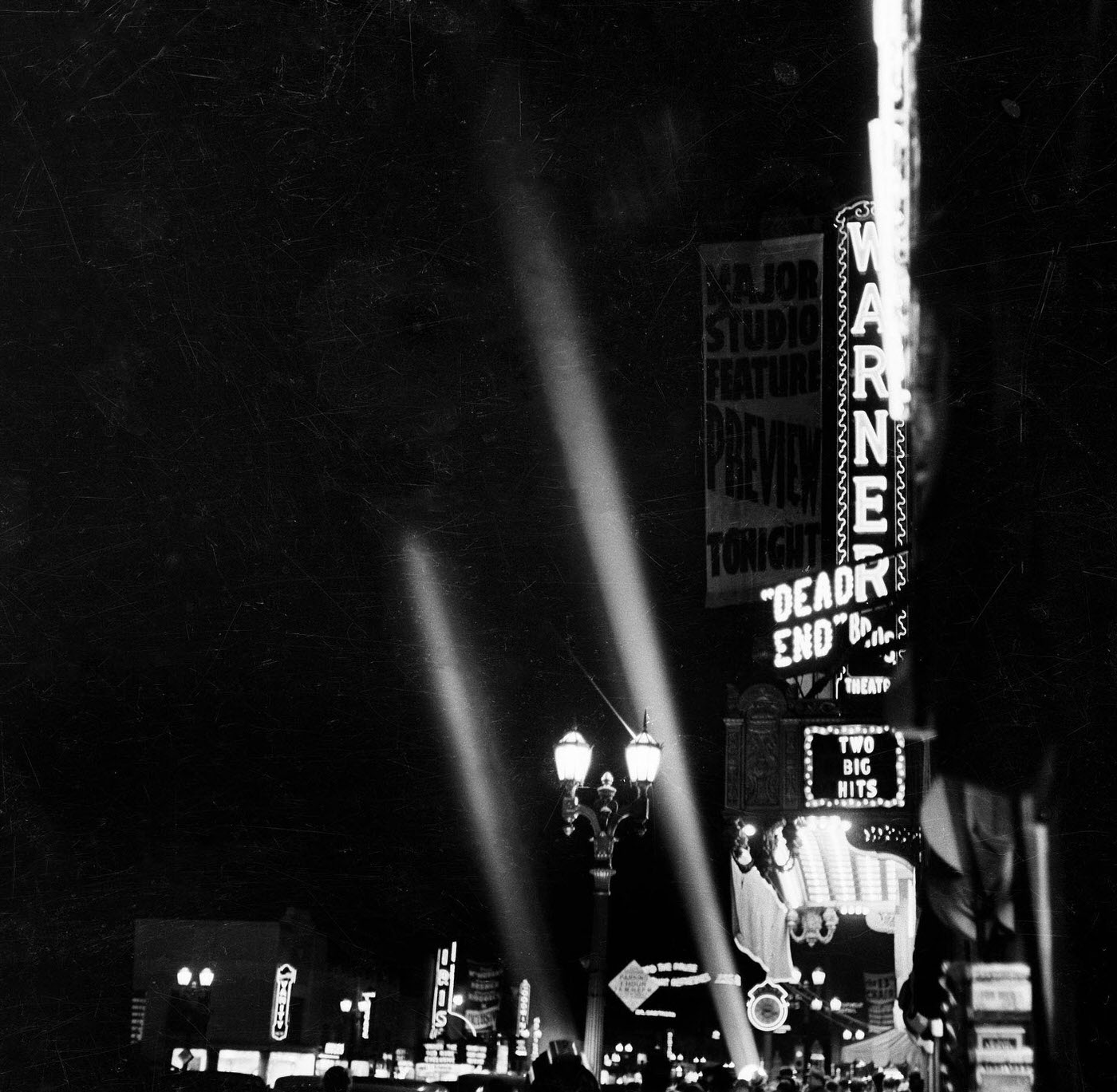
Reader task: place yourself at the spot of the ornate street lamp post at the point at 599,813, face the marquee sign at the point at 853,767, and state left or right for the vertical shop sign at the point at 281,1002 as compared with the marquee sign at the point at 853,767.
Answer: left

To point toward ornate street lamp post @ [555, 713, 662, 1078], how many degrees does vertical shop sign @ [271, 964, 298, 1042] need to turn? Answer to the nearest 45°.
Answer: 0° — it already faces it

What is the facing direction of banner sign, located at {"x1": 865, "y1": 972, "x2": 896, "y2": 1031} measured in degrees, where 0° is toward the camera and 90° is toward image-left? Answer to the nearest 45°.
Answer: approximately 0°
